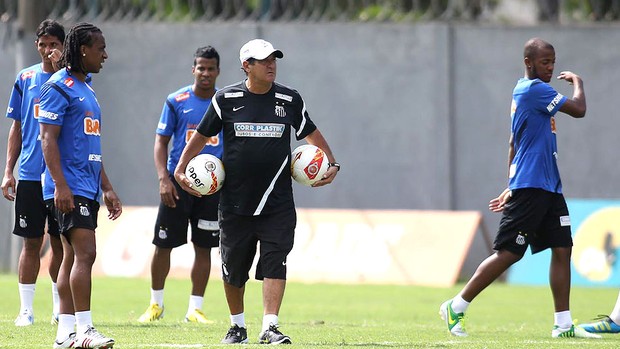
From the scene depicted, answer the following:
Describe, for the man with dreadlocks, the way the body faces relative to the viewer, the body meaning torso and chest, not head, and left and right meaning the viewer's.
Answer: facing the viewer and to the right of the viewer

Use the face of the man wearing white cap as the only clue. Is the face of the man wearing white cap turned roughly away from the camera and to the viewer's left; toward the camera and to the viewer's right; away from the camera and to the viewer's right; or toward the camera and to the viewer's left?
toward the camera and to the viewer's right

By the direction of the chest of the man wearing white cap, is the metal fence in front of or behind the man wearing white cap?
behind

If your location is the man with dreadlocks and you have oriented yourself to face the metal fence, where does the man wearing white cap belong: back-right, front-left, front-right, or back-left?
front-right

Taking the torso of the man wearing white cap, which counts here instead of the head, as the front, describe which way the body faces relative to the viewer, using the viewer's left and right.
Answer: facing the viewer

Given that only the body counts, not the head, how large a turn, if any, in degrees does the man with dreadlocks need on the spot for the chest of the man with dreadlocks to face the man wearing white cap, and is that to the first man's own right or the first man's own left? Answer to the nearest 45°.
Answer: approximately 45° to the first man's own left

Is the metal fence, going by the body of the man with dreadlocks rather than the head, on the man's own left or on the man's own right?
on the man's own left

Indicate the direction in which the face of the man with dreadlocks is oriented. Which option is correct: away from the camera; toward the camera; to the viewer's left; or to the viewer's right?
to the viewer's right

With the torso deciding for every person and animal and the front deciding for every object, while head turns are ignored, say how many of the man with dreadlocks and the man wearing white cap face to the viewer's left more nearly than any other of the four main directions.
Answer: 0
